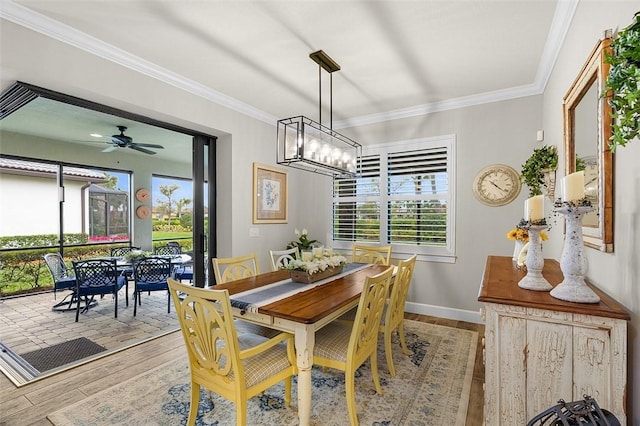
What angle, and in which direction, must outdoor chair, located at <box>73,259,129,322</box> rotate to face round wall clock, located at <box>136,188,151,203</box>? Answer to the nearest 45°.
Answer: approximately 45° to its left

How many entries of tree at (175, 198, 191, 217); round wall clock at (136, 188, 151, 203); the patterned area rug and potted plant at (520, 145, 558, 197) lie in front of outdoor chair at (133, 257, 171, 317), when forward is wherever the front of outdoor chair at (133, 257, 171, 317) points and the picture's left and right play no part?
2

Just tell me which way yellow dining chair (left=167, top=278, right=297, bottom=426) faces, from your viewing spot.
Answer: facing away from the viewer and to the right of the viewer

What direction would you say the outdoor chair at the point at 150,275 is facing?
away from the camera

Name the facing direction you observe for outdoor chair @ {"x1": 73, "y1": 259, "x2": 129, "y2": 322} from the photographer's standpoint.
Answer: facing away from the viewer and to the right of the viewer

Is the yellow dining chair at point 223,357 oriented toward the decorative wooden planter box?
yes

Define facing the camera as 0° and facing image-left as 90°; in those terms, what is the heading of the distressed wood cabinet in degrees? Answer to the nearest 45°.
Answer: approximately 90°

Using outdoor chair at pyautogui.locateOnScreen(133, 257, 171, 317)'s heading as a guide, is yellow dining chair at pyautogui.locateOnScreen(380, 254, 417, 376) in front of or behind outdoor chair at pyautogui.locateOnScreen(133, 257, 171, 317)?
behind

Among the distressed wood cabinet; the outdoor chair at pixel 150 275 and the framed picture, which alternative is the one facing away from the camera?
the outdoor chair
